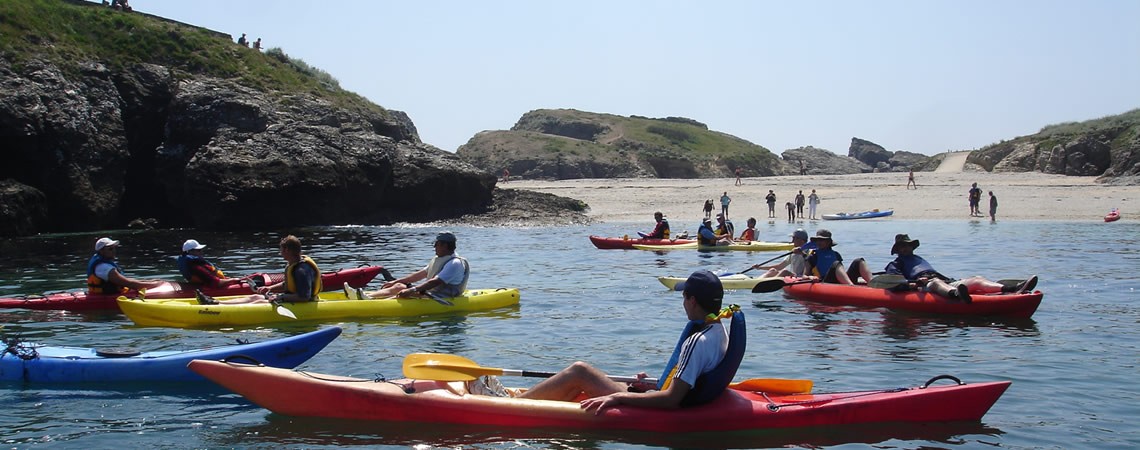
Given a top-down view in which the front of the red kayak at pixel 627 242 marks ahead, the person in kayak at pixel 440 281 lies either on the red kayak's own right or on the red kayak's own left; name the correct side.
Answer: on the red kayak's own left

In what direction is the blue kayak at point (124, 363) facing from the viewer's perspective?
to the viewer's right

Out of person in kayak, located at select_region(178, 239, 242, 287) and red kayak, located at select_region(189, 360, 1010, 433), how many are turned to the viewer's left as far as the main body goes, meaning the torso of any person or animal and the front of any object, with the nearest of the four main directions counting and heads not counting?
1

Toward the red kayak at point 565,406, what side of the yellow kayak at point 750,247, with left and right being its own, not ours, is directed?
left

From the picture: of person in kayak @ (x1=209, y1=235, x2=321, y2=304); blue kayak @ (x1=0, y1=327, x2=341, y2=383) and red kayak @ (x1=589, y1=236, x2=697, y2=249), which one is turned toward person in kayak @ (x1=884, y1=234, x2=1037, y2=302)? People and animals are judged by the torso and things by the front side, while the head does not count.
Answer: the blue kayak

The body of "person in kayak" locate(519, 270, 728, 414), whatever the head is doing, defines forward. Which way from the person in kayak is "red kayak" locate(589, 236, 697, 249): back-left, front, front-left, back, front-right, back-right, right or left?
right

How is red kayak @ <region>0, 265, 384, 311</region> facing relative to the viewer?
to the viewer's right

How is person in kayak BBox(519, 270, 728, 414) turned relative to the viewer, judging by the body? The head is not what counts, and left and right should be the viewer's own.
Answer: facing to the left of the viewer

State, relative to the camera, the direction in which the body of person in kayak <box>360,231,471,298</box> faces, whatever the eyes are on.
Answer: to the viewer's left

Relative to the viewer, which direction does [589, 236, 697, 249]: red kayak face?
to the viewer's left

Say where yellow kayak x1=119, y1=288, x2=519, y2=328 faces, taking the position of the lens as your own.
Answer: facing to the left of the viewer

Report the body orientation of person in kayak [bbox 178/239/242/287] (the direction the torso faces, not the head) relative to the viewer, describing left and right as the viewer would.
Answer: facing to the right of the viewer
